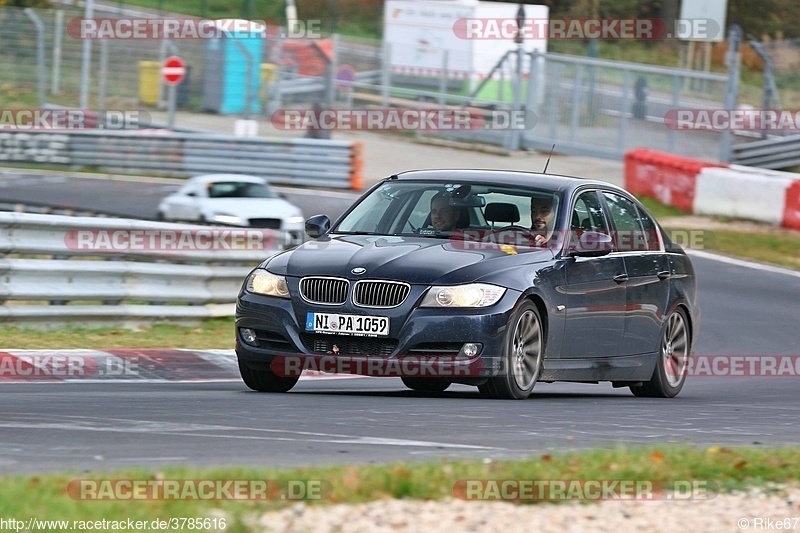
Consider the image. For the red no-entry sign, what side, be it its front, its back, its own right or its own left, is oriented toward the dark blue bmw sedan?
front

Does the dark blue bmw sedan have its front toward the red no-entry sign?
no

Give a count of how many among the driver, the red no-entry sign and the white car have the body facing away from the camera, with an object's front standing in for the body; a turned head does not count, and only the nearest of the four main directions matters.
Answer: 0

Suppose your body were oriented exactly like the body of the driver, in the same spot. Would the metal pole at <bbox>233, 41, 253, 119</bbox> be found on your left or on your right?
on your right

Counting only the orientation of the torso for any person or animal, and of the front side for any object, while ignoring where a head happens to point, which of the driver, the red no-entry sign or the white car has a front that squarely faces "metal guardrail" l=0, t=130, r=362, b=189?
the red no-entry sign

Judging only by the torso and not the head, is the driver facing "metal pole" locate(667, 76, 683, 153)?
no

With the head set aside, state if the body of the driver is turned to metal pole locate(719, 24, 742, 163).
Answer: no

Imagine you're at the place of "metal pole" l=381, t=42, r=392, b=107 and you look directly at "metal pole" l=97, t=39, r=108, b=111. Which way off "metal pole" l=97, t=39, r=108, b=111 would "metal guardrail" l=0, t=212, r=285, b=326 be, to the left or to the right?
left

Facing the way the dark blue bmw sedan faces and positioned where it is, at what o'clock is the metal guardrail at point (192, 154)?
The metal guardrail is roughly at 4 o'clock from the dark blue bmw sedan.

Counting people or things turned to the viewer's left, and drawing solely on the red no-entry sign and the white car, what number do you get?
0

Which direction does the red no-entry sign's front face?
toward the camera

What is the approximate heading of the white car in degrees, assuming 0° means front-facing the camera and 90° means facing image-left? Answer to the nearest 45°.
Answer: approximately 315°

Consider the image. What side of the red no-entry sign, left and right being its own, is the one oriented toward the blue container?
left

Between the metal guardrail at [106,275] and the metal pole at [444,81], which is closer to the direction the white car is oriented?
the metal guardrail

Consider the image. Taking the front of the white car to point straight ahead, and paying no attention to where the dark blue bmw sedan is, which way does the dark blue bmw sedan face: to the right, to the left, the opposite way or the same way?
to the right

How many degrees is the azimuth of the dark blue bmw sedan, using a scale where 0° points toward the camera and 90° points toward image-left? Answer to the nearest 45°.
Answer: approximately 45°
